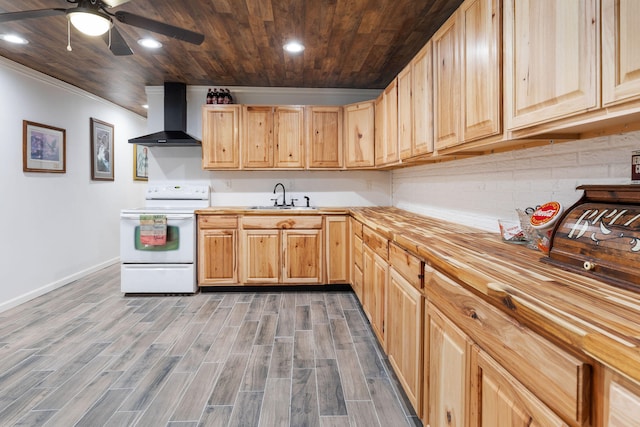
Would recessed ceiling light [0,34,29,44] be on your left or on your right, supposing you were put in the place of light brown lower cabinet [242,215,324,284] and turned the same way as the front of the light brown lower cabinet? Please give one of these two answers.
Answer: on your right

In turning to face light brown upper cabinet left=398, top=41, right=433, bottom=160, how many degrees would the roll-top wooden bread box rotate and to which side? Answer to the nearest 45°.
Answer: approximately 90° to its right

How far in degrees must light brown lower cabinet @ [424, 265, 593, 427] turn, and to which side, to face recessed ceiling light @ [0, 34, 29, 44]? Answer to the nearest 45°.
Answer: approximately 45° to its right

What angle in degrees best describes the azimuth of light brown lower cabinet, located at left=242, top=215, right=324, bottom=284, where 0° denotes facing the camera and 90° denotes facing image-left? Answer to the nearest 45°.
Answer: approximately 0°

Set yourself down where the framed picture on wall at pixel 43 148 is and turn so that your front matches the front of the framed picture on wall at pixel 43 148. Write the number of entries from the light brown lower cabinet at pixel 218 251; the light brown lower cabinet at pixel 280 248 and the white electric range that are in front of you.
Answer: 3

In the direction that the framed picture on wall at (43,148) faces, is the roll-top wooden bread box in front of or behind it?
in front

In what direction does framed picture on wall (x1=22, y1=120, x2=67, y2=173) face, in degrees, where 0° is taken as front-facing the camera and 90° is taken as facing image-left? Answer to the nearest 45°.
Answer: approximately 315°

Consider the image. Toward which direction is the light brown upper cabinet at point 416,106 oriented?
to the viewer's left

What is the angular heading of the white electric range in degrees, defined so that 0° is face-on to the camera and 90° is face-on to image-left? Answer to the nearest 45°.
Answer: approximately 0°

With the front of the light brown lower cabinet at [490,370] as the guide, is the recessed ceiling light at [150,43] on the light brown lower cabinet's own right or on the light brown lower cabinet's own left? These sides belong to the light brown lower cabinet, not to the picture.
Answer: on the light brown lower cabinet's own right

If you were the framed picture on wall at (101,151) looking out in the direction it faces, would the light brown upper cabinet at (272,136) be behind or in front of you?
in front
